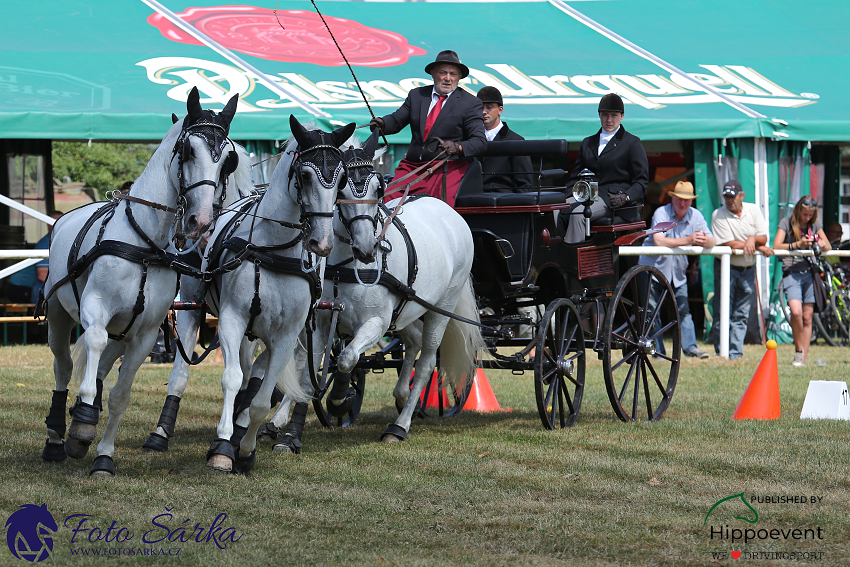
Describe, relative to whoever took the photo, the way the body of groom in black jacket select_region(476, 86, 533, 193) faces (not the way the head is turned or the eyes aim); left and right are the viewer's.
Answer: facing the viewer and to the left of the viewer

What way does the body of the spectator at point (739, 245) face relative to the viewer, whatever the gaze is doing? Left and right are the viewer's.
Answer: facing the viewer

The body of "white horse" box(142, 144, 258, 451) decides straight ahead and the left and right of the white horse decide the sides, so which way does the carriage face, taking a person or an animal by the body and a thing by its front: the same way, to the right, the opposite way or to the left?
the same way

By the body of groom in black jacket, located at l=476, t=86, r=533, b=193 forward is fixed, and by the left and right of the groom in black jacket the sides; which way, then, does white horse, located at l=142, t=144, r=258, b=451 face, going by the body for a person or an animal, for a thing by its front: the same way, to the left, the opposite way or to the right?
the same way

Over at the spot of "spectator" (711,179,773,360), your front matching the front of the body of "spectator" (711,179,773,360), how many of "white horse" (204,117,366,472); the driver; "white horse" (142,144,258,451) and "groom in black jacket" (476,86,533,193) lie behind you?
0

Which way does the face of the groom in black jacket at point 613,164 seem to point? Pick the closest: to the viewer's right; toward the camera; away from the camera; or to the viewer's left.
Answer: toward the camera

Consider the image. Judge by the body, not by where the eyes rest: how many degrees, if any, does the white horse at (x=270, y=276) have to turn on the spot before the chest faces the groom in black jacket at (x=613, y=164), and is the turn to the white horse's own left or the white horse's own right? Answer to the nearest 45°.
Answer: approximately 135° to the white horse's own left

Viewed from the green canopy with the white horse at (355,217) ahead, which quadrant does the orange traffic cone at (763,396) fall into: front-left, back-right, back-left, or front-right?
front-left

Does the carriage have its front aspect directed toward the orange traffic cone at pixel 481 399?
no

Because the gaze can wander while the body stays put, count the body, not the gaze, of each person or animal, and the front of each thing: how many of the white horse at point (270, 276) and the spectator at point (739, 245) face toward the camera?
2

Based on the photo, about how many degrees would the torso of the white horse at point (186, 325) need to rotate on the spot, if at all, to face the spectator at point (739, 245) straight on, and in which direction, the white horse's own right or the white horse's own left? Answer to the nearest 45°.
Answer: approximately 180°

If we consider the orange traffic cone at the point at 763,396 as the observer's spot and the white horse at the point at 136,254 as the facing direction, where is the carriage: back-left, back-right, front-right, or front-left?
front-right

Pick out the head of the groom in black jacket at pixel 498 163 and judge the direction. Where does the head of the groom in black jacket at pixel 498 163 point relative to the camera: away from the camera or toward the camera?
toward the camera

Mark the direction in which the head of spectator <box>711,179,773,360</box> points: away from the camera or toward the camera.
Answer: toward the camera
